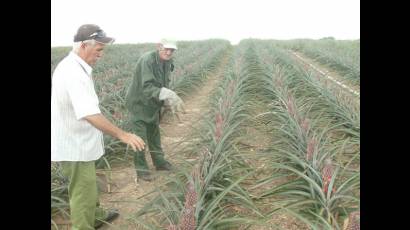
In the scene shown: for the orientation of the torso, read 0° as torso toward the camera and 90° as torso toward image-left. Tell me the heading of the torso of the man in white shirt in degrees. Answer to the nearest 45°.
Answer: approximately 270°

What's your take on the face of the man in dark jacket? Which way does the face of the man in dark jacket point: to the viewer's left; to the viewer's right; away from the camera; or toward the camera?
toward the camera

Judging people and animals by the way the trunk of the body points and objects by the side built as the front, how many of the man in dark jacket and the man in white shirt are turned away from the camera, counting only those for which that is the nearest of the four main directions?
0

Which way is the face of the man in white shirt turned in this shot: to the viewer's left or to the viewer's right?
to the viewer's right

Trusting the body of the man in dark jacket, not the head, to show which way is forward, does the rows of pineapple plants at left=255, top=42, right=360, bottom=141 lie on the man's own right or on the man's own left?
on the man's own left
